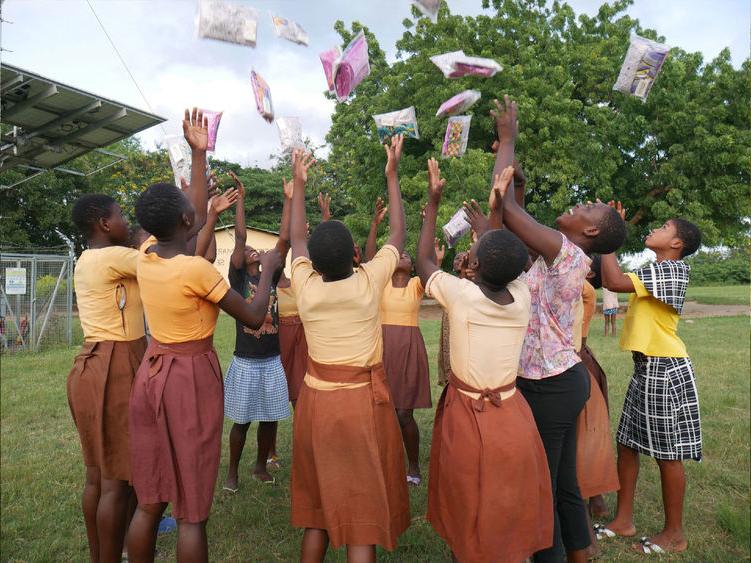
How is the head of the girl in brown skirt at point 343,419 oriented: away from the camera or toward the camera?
away from the camera

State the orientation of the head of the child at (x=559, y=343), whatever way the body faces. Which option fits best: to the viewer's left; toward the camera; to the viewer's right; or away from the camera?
to the viewer's left

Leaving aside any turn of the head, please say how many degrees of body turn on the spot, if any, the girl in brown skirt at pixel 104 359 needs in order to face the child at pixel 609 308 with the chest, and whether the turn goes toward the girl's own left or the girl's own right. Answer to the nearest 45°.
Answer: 0° — they already face them

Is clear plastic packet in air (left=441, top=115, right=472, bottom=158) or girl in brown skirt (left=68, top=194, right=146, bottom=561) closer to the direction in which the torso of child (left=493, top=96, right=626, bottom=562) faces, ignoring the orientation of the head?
the girl in brown skirt

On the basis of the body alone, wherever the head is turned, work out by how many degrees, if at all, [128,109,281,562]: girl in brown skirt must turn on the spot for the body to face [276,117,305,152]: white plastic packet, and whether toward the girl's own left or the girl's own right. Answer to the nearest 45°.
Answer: approximately 45° to the girl's own left

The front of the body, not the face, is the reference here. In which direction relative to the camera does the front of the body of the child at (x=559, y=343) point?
to the viewer's left

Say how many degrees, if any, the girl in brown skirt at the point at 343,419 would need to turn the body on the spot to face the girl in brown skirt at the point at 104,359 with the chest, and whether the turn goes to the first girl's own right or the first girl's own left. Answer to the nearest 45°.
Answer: approximately 90° to the first girl's own left

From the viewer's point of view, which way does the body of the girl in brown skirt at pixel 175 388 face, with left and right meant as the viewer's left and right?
facing away from the viewer and to the right of the viewer

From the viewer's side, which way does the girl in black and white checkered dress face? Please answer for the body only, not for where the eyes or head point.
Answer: to the viewer's left
